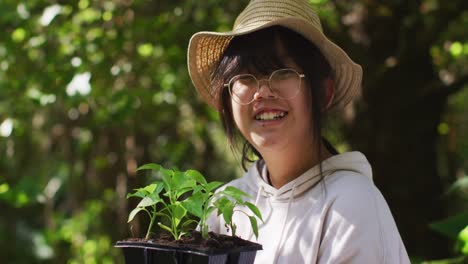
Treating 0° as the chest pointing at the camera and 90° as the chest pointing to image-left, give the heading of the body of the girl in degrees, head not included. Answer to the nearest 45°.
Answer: approximately 45°
